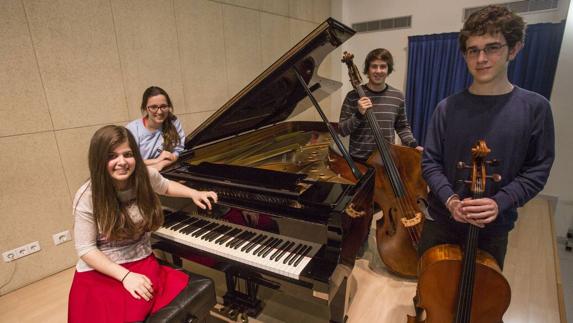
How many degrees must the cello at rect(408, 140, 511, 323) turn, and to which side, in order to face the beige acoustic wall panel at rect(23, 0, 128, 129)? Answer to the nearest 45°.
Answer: approximately 90° to its right

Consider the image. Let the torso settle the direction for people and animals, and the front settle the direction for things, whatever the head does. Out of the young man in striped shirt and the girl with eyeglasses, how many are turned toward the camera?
2

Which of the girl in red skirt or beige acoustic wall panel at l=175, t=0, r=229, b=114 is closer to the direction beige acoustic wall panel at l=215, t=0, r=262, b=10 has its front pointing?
the girl in red skirt

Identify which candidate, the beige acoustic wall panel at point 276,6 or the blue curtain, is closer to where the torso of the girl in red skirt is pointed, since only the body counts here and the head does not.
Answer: the blue curtain

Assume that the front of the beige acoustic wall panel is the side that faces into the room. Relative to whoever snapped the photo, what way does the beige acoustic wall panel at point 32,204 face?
facing the viewer and to the right of the viewer

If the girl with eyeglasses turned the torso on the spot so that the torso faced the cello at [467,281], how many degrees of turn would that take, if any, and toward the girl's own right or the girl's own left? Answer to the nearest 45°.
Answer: approximately 45° to the girl's own left

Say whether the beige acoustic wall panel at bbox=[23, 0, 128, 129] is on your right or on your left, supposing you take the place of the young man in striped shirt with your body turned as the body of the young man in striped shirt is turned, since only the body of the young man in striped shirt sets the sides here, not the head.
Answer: on your right

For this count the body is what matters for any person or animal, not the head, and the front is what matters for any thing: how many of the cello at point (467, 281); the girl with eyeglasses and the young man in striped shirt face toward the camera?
3

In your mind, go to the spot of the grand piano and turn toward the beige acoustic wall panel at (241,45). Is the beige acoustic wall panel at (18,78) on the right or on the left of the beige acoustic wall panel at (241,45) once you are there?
left

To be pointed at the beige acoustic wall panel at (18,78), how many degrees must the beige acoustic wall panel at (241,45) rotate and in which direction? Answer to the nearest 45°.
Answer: approximately 90° to its right

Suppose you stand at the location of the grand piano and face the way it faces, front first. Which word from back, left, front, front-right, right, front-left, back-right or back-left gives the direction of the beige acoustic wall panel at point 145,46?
right

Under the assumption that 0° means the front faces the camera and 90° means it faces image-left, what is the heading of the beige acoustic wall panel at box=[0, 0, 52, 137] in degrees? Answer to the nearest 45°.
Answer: approximately 315°

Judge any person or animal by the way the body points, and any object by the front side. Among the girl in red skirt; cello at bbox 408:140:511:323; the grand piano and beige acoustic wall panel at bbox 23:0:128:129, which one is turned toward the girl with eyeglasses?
the beige acoustic wall panel

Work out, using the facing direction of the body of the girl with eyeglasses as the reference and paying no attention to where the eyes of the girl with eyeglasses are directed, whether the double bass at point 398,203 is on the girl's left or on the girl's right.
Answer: on the girl's left
